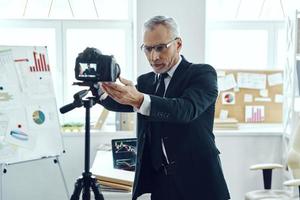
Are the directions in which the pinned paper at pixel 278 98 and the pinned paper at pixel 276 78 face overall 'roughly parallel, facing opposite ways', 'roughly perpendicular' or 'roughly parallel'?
roughly parallel

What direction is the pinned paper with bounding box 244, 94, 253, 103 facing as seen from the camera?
toward the camera

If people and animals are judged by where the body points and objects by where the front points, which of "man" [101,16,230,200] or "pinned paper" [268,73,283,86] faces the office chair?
the pinned paper

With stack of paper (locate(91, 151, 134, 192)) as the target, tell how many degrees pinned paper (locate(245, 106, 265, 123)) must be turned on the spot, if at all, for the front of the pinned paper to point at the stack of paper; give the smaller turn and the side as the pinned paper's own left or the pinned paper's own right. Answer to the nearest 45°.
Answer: approximately 45° to the pinned paper's own right

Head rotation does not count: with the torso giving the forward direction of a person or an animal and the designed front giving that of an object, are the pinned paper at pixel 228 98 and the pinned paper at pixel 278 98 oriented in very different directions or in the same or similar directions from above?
same or similar directions

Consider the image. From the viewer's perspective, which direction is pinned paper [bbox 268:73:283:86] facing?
toward the camera

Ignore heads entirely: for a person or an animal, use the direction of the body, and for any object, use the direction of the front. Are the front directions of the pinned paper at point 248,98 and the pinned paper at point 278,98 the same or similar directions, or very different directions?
same or similar directions

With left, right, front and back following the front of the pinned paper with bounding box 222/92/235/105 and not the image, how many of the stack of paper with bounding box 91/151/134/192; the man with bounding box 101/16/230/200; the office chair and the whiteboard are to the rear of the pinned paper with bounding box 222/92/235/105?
0

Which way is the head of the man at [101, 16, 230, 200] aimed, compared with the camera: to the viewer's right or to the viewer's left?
to the viewer's left

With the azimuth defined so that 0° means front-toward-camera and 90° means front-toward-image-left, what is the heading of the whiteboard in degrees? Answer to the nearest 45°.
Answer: approximately 315°
